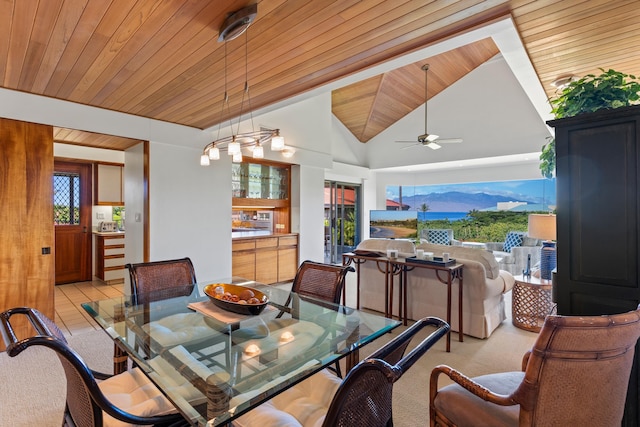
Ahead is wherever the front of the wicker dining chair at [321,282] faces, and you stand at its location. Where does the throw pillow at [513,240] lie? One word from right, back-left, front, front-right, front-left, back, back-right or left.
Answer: back

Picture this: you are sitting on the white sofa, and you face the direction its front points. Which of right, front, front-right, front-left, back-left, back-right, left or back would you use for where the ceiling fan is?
front-left

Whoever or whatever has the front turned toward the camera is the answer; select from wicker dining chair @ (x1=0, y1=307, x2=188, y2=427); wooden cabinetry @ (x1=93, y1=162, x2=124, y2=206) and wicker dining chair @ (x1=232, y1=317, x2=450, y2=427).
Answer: the wooden cabinetry

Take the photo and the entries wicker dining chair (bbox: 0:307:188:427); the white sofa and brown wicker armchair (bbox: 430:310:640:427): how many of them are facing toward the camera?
0

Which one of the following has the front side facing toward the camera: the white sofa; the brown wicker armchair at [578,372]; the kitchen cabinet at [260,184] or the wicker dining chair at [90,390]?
the kitchen cabinet

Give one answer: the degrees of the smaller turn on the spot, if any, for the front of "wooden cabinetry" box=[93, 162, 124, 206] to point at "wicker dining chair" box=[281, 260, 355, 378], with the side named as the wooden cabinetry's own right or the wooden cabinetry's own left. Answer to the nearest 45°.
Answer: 0° — it already faces it

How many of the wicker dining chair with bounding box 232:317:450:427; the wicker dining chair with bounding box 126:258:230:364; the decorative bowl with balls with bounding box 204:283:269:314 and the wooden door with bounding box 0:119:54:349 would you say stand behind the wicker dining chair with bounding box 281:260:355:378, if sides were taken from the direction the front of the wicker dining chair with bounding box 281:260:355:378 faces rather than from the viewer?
0

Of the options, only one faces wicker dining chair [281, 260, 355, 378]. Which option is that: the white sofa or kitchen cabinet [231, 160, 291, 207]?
the kitchen cabinet

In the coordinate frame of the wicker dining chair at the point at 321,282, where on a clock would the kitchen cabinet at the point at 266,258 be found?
The kitchen cabinet is roughly at 4 o'clock from the wicker dining chair.

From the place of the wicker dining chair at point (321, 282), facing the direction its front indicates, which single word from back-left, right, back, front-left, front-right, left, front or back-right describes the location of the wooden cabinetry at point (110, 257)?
right

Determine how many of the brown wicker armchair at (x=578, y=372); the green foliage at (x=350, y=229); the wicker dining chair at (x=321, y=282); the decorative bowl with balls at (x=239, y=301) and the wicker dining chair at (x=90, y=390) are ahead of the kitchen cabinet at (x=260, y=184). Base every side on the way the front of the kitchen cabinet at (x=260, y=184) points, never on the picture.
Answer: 4

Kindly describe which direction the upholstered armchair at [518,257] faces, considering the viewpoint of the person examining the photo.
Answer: facing the viewer and to the left of the viewer

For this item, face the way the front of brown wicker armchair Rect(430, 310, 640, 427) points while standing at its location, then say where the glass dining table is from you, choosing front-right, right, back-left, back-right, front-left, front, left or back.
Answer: front-left

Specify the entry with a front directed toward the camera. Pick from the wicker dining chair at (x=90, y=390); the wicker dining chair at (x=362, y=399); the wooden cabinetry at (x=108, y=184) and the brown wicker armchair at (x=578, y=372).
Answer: the wooden cabinetry

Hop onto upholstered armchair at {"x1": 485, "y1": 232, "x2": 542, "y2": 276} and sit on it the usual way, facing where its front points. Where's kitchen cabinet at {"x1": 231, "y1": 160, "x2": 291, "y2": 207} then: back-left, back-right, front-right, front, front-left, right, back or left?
front

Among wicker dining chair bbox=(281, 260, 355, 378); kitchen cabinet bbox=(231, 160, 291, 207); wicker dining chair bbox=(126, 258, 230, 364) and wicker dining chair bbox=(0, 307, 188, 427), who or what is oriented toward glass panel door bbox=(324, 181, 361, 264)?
wicker dining chair bbox=(0, 307, 188, 427)

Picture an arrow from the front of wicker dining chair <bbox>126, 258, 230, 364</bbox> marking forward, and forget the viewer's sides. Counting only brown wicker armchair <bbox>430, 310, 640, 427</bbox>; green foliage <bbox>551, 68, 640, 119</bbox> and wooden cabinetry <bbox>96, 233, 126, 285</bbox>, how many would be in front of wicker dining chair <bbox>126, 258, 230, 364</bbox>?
2

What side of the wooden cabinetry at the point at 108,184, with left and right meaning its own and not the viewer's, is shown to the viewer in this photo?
front

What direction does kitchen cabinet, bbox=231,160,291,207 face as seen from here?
toward the camera

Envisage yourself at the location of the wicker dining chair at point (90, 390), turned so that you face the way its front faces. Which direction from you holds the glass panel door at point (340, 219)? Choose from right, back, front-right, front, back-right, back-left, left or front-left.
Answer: front

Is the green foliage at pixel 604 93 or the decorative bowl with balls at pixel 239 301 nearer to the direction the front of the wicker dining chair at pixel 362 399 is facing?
the decorative bowl with balls

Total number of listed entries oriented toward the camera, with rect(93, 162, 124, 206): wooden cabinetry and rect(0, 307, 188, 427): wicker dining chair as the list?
1

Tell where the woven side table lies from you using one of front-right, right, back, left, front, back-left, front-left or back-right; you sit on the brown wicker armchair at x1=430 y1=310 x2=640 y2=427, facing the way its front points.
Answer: front-right
